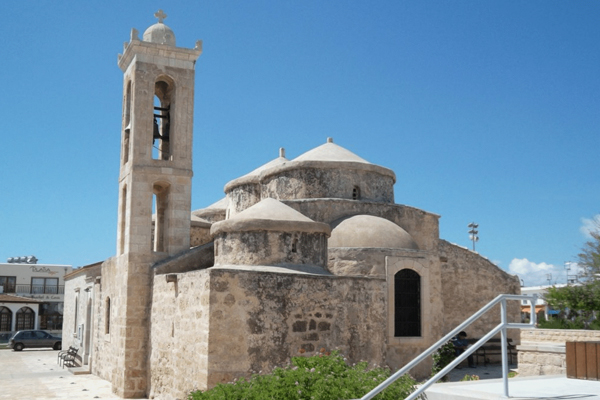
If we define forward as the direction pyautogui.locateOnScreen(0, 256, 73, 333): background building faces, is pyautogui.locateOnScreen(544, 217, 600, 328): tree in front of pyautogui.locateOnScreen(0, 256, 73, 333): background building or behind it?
in front

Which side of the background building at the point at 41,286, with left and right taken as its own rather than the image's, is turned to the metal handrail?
front

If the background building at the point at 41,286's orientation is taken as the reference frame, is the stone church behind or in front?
in front

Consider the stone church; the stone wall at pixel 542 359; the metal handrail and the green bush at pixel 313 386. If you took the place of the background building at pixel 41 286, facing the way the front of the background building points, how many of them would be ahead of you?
4

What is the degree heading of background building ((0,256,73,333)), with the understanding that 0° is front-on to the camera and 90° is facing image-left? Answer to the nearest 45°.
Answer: approximately 0°

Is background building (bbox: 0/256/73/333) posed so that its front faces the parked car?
yes

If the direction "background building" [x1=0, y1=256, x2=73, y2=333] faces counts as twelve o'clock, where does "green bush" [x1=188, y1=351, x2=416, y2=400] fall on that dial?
The green bush is roughly at 12 o'clock from the background building.
